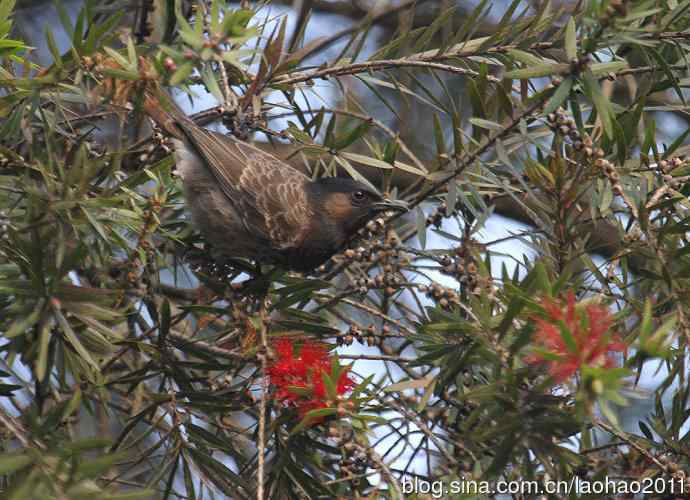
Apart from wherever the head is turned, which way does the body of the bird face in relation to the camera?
to the viewer's right

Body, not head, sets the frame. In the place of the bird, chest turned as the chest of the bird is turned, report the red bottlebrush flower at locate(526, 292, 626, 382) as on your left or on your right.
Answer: on your right
